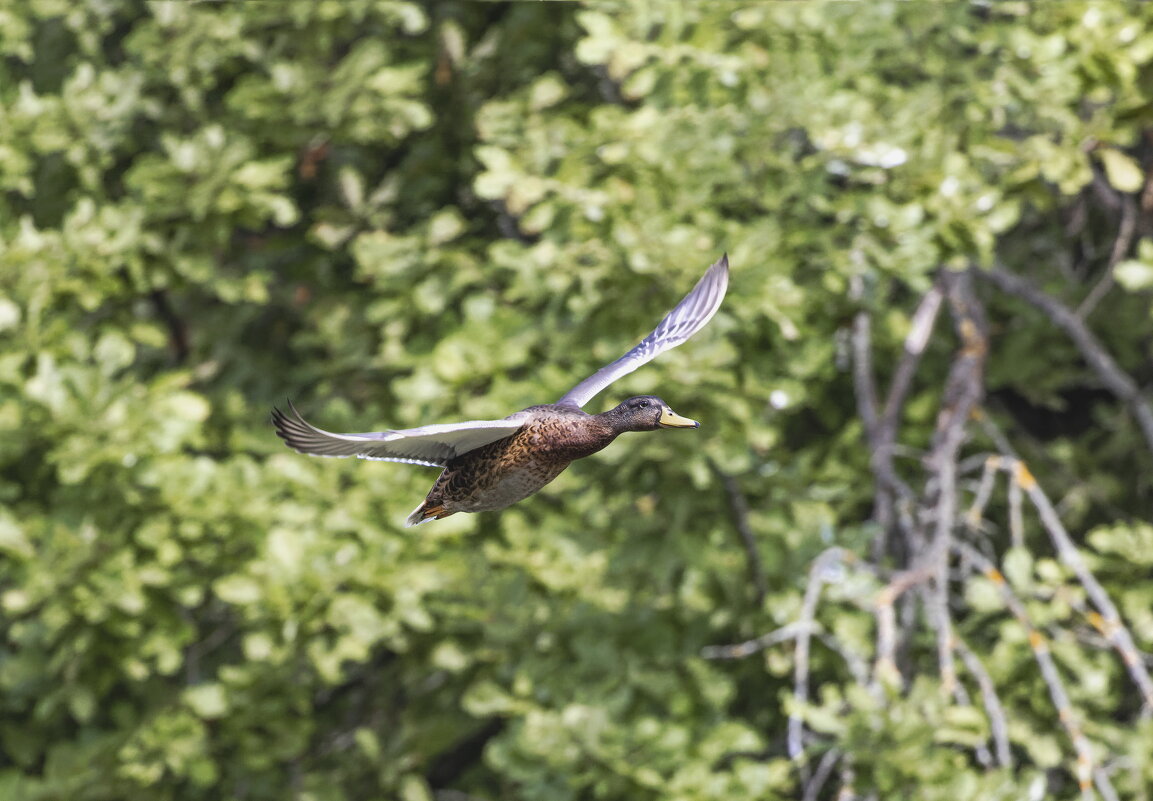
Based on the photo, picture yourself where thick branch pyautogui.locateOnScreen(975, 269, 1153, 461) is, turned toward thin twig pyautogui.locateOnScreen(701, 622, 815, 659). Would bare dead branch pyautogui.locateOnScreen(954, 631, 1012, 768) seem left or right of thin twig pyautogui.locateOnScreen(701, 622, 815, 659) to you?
left

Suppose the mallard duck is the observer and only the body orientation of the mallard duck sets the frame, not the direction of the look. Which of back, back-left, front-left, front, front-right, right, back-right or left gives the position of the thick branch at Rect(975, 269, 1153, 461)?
left

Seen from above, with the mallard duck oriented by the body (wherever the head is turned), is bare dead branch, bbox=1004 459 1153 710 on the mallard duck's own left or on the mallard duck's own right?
on the mallard duck's own left

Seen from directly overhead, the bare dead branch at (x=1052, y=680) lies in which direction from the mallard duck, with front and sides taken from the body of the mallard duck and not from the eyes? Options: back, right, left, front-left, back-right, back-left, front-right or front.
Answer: left

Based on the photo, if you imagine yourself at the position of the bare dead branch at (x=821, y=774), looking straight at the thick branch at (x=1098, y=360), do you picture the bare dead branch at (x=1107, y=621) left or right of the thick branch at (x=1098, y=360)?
right

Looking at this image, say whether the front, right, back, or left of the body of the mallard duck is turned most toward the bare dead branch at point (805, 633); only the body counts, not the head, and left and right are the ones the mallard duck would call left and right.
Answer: left

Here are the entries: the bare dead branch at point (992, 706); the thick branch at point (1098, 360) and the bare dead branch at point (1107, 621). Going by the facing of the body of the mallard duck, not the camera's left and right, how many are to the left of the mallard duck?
3
